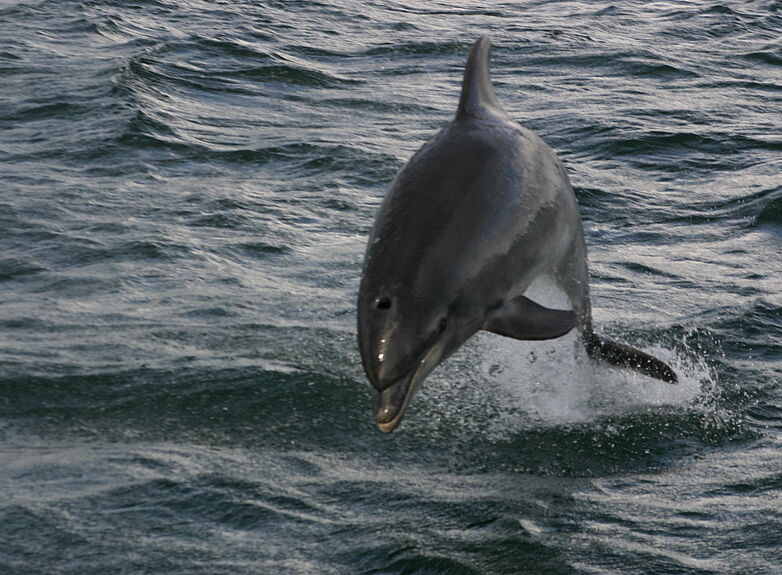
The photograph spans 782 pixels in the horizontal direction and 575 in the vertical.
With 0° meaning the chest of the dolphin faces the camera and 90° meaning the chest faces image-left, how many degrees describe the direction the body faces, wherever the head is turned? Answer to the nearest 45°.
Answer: approximately 45°
